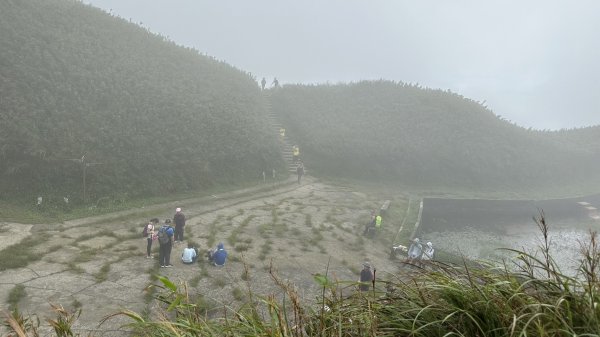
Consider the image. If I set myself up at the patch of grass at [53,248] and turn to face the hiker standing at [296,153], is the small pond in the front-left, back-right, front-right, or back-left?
front-right

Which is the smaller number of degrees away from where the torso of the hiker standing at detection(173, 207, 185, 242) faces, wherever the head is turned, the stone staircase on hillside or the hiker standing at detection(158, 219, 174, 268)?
the hiker standing

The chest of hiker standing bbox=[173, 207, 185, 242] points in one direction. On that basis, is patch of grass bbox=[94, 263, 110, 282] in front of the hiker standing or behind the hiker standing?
in front

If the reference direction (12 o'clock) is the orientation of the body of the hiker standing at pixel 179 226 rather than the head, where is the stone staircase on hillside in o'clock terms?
The stone staircase on hillside is roughly at 7 o'clock from the hiker standing.

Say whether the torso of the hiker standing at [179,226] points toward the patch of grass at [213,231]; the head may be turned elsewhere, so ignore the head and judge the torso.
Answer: no

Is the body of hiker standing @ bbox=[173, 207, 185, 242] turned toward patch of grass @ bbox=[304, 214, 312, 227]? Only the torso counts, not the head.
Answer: no

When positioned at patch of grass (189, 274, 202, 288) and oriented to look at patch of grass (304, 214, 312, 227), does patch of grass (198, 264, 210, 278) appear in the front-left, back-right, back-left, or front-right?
front-left

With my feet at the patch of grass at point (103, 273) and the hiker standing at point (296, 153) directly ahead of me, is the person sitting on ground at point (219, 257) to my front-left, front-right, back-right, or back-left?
front-right

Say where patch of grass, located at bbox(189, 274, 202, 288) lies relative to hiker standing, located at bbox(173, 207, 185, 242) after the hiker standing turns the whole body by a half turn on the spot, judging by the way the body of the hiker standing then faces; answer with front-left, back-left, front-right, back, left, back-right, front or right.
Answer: back

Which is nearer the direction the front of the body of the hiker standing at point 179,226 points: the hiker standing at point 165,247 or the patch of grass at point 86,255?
the hiker standing

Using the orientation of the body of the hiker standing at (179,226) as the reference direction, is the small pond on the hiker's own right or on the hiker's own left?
on the hiker's own left

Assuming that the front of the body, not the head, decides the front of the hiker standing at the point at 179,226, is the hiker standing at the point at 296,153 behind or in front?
behind

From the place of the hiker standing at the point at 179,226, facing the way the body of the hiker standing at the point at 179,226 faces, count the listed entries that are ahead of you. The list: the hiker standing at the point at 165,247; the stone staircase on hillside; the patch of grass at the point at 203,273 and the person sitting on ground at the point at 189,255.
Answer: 3

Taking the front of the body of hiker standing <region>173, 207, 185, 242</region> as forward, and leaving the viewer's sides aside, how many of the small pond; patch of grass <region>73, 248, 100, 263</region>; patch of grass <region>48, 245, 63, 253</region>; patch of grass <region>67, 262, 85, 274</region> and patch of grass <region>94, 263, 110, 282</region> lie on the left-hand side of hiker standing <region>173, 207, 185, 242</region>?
1

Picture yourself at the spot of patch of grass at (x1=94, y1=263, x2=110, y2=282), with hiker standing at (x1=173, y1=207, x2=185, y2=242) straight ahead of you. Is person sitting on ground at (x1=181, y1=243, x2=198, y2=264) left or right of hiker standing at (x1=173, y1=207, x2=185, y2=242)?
right

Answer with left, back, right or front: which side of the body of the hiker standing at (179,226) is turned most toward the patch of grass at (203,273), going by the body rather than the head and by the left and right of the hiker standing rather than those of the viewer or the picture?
front

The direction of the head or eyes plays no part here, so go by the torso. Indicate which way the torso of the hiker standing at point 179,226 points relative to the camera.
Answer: toward the camera

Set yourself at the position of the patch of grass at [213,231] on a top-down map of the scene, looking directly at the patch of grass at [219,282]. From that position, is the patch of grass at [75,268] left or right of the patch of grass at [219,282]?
right
